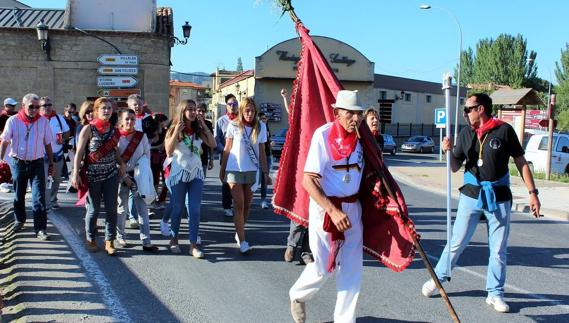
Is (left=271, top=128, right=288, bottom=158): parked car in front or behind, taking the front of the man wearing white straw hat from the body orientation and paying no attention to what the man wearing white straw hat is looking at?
behind

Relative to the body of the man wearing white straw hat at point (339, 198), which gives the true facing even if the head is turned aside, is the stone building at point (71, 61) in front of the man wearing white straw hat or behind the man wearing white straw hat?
behind

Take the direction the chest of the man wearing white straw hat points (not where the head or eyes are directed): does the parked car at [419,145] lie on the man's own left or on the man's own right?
on the man's own left

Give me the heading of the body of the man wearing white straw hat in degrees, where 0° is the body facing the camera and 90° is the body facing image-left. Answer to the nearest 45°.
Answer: approximately 315°

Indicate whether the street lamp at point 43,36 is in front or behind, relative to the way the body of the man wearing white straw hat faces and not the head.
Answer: behind

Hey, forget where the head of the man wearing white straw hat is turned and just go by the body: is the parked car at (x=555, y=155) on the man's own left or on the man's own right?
on the man's own left
